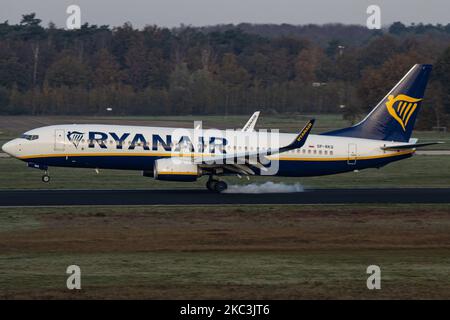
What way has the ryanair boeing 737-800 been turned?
to the viewer's left
